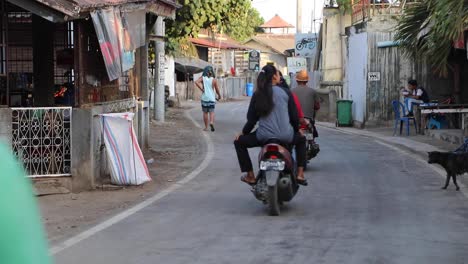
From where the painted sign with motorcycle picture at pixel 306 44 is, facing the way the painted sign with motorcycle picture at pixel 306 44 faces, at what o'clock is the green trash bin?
The green trash bin is roughly at 12 o'clock from the painted sign with motorcycle picture.

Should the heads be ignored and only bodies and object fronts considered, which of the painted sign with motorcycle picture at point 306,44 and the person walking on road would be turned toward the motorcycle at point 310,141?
the painted sign with motorcycle picture

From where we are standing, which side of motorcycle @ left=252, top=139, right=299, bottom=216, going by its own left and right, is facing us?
back

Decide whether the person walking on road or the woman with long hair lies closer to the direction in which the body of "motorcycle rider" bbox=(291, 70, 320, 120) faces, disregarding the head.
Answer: the person walking on road

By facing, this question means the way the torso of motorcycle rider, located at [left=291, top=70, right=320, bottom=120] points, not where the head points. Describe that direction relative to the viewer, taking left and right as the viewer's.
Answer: facing away from the viewer

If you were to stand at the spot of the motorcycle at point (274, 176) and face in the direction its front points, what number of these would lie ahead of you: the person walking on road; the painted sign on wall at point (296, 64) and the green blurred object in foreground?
2

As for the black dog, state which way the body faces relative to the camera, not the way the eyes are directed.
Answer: to the viewer's left

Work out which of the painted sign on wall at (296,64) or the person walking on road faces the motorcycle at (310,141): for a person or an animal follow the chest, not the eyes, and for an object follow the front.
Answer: the painted sign on wall

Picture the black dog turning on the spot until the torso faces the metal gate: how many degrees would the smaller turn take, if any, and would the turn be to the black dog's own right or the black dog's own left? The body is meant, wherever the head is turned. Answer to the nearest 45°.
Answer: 0° — it already faces it
